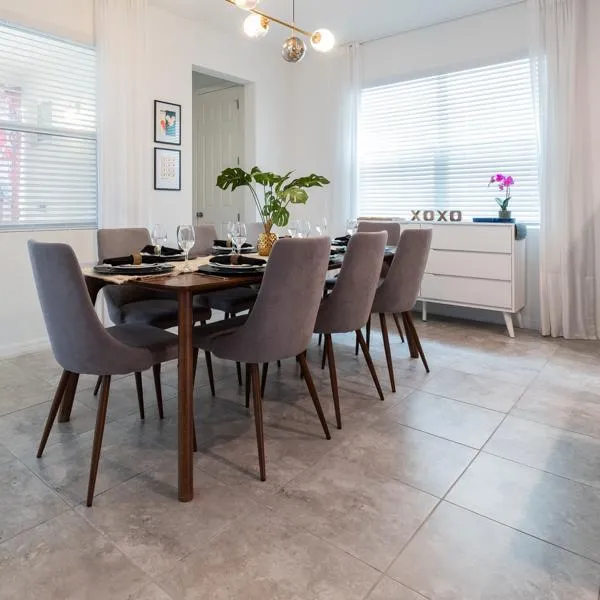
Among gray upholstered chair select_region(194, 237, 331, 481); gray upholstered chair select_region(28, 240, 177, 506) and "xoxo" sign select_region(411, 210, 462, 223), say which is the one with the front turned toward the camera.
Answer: the "xoxo" sign

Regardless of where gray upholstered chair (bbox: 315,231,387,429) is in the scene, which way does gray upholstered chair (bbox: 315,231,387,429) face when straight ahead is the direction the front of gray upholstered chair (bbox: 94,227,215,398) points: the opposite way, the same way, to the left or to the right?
the opposite way

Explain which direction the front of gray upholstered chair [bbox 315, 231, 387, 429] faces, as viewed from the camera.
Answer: facing away from the viewer and to the left of the viewer

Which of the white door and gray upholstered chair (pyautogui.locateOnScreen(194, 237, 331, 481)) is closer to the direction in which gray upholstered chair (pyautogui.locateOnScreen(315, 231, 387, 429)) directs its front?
the white door

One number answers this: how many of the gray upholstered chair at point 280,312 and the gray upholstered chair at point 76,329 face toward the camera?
0

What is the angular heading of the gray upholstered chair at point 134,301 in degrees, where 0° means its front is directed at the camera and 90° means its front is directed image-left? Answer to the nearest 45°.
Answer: approximately 315°

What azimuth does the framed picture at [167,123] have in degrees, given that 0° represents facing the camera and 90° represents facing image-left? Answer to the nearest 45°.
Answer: approximately 315°

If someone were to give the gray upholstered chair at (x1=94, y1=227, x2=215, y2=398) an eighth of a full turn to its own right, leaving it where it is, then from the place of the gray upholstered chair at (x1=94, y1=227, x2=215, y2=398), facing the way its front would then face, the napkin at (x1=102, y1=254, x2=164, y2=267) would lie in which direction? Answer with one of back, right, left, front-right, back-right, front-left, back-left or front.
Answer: front

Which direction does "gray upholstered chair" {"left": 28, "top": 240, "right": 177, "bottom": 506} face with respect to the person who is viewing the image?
facing away from the viewer and to the right of the viewer

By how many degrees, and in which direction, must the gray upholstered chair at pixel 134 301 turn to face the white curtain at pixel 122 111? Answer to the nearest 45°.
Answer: approximately 135° to its left

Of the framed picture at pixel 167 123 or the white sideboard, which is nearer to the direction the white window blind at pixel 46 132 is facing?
the white sideboard

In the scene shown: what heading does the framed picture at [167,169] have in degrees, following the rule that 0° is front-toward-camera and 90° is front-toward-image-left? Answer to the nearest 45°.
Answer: approximately 315°

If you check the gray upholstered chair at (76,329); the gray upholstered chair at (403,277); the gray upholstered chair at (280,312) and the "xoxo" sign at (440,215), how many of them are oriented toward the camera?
1

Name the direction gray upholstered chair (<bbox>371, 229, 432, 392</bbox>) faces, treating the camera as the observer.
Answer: facing away from the viewer and to the left of the viewer

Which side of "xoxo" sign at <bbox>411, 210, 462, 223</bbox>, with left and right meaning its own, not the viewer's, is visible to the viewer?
front
